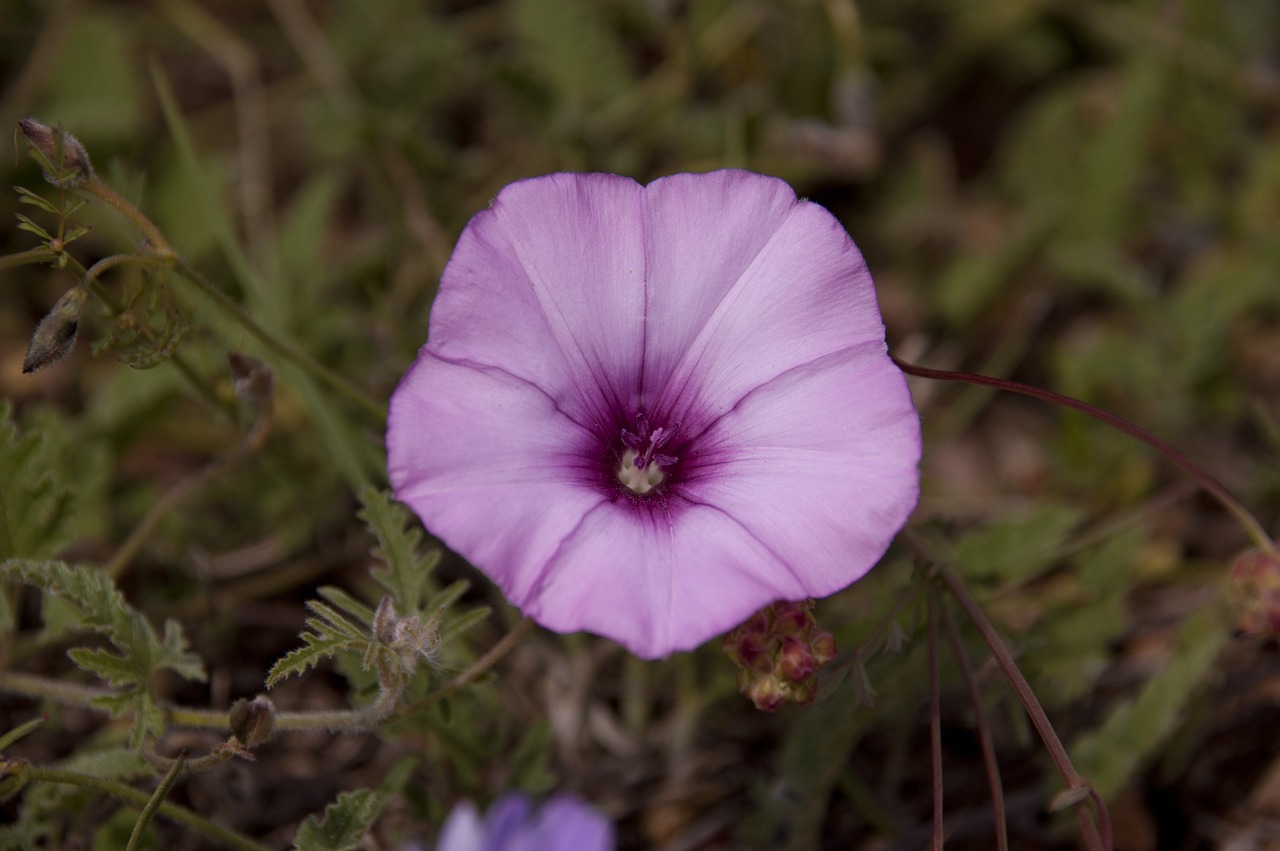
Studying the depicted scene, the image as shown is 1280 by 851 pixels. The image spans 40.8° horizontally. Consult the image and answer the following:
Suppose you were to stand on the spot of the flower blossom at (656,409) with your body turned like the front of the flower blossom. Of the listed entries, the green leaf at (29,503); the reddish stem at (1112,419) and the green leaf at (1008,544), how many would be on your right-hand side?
1

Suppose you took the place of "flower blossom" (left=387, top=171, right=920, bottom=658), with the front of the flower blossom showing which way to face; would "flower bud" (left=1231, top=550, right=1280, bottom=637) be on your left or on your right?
on your left

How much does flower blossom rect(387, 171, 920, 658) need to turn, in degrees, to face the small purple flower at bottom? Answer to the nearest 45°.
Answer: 0° — it already faces it

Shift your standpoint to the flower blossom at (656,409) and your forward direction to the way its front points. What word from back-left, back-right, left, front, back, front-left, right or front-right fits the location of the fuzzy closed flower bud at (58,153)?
right

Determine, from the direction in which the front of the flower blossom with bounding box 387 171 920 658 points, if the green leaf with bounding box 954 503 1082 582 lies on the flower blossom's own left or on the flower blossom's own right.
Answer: on the flower blossom's own left

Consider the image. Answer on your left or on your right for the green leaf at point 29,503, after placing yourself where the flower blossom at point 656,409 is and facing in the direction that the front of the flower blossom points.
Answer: on your right

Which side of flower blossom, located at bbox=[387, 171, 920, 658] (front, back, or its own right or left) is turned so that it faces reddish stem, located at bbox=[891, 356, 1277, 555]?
left

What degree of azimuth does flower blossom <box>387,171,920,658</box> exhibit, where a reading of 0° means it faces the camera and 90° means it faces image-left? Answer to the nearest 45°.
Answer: approximately 0°

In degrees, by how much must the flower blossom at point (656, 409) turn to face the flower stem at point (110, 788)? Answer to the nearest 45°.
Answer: approximately 90° to its right

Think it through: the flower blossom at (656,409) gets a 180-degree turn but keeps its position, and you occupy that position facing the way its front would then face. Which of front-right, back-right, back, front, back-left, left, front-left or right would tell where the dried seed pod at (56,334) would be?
left
